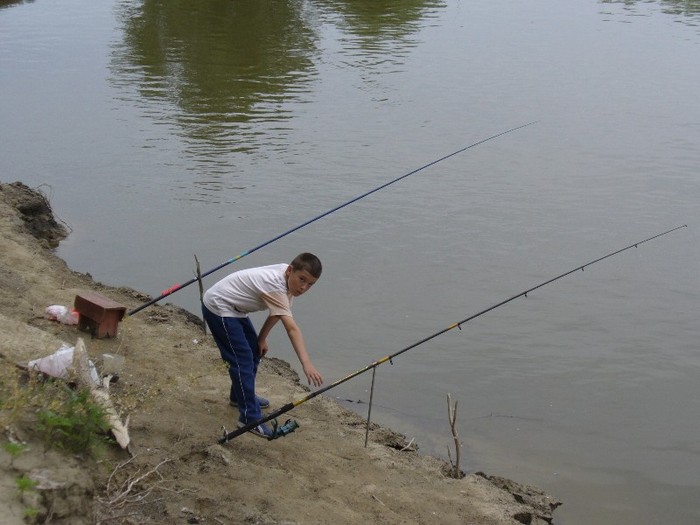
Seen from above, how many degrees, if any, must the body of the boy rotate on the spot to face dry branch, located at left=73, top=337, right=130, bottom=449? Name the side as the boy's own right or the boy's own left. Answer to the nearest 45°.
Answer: approximately 135° to the boy's own right

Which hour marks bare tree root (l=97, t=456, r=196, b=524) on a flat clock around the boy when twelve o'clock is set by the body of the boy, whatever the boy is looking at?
The bare tree root is roughly at 4 o'clock from the boy.

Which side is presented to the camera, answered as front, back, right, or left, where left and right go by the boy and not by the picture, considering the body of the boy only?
right

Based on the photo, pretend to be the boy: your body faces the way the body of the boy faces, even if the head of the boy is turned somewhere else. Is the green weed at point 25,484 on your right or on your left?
on your right

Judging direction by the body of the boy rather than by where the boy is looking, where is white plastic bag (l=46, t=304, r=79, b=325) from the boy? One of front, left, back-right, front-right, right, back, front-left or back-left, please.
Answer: back-left

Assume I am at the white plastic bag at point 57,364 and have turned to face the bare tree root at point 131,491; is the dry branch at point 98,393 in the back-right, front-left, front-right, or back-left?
front-left
